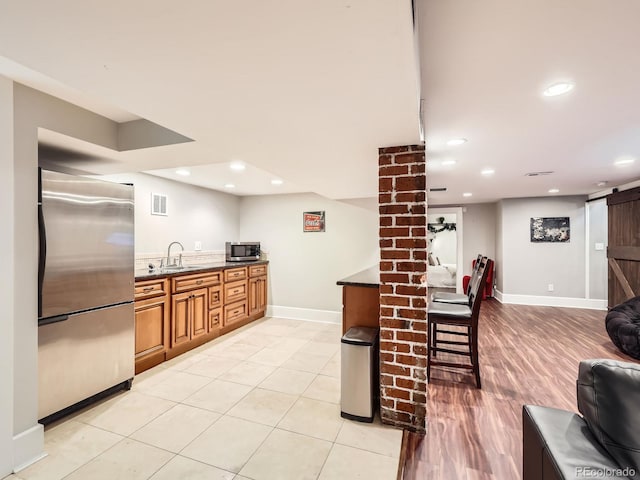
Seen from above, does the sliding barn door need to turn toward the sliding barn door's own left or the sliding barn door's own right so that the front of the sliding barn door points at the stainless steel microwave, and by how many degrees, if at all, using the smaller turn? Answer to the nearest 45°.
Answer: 0° — it already faces it

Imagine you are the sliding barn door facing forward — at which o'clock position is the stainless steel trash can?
The stainless steel trash can is roughly at 11 o'clock from the sliding barn door.

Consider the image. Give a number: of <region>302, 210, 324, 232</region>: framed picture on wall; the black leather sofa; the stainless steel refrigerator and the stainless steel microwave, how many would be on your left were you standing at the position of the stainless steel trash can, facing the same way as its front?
1

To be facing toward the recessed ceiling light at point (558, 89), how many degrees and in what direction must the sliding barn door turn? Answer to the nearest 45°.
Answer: approximately 45° to its left

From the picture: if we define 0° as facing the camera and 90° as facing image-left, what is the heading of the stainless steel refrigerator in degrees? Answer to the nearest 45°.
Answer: approximately 315°

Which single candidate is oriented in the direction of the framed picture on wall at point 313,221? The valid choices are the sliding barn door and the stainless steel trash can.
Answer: the sliding barn door

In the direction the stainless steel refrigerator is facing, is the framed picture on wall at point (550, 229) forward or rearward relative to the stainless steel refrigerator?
forward

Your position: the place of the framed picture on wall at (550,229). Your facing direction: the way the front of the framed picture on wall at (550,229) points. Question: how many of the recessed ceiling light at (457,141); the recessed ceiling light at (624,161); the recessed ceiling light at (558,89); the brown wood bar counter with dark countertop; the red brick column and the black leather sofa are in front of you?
6

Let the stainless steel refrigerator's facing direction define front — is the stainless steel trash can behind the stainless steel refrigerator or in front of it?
in front

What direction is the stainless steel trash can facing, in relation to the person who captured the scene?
facing the viewer and to the left of the viewer

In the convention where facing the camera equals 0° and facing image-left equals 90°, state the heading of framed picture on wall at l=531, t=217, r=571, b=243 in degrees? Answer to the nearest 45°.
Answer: approximately 0°

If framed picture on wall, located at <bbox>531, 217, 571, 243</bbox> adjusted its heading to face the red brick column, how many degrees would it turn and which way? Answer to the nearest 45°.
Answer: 0° — it already faces it

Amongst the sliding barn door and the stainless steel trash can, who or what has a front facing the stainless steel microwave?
the sliding barn door
